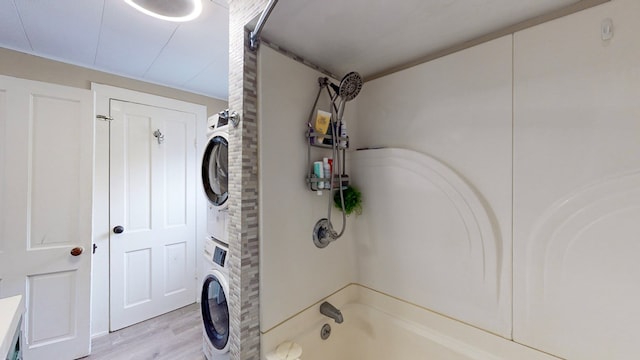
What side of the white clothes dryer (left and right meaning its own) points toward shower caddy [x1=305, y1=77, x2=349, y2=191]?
left

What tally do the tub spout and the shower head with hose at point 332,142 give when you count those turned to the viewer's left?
0

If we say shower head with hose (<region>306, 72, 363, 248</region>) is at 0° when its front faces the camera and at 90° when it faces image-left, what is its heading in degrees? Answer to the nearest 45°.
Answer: approximately 315°

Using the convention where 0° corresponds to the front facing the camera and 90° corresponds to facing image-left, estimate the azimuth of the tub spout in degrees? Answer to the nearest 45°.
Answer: approximately 315°

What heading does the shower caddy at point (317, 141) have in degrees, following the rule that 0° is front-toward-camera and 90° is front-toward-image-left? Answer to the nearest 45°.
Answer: approximately 315°

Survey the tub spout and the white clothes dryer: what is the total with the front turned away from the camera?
0

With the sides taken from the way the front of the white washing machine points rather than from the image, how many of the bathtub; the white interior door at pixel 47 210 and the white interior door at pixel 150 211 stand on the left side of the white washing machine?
1
